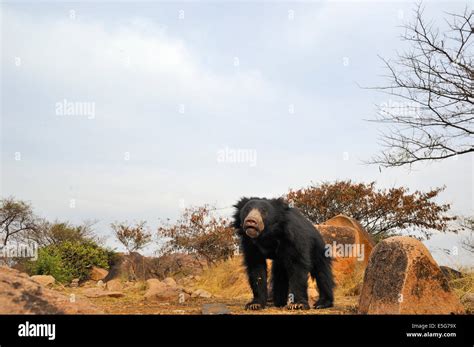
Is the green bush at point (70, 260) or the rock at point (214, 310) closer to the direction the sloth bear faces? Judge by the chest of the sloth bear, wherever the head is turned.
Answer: the rock

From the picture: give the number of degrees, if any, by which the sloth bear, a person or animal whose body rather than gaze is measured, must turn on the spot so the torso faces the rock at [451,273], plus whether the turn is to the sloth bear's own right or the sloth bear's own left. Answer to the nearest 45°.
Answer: approximately 180°

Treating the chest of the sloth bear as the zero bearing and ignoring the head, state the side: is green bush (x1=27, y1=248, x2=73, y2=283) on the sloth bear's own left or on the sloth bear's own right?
on the sloth bear's own right

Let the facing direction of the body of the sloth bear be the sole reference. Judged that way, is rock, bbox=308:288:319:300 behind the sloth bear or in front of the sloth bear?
behind

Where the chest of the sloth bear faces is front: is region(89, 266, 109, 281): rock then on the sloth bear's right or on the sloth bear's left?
on the sloth bear's right

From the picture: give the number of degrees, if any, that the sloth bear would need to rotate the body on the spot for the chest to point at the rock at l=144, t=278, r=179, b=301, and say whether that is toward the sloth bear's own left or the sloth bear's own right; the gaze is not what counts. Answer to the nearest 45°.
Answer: approximately 90° to the sloth bear's own right

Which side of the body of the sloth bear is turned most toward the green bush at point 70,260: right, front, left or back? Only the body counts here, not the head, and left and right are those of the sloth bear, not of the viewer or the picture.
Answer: right

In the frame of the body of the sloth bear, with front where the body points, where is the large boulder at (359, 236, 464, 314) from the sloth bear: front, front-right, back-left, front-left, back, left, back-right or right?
left

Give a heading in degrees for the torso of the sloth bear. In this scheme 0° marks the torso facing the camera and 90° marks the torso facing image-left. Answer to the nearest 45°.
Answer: approximately 45°
